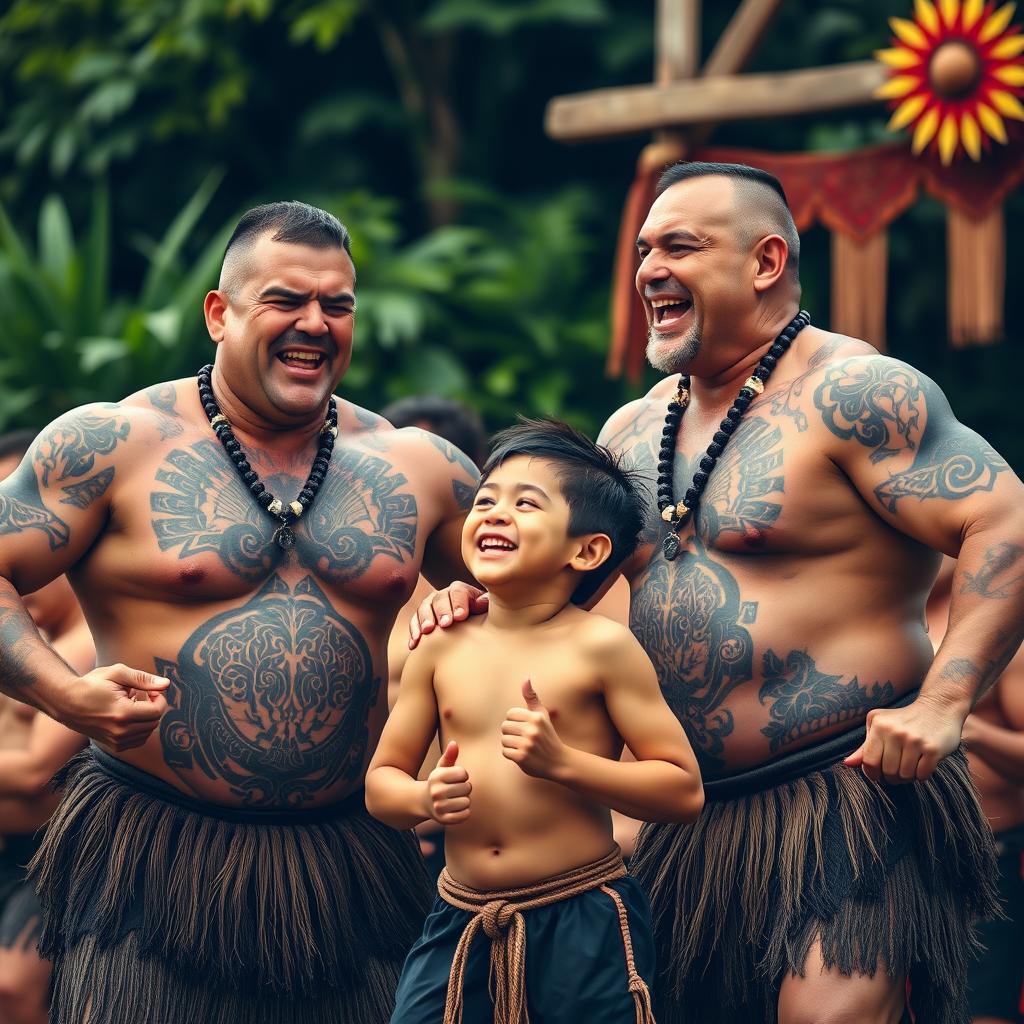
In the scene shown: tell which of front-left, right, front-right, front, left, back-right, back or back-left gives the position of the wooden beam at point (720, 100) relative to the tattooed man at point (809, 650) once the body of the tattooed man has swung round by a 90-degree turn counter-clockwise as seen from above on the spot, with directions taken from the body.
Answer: back-left

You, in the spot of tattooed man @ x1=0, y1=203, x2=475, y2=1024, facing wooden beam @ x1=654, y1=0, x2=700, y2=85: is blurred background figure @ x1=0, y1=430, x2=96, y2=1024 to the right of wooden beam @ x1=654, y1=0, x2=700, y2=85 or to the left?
left

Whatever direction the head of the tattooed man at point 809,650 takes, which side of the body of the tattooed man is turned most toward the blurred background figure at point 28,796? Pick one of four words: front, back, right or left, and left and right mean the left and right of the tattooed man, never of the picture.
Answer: right

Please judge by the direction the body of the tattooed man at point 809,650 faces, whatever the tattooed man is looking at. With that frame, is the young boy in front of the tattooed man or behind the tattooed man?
in front

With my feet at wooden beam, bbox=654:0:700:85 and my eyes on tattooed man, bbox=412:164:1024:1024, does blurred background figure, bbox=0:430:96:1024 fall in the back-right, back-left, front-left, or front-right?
front-right

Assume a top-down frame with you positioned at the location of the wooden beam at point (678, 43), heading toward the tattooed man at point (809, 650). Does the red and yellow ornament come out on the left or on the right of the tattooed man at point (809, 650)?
left

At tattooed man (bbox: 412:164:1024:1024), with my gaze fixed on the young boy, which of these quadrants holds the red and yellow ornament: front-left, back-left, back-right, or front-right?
back-right

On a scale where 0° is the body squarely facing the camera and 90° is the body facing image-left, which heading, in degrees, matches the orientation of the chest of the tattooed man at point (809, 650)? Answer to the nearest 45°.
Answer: approximately 45°

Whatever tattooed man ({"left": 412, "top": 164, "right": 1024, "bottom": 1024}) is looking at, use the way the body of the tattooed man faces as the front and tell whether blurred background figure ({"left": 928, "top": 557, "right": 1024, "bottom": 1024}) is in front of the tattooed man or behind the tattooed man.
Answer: behind

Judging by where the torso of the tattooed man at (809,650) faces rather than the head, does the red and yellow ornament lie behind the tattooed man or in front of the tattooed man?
behind

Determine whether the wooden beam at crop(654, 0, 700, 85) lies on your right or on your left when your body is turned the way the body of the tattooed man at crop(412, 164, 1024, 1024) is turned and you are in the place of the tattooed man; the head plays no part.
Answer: on your right

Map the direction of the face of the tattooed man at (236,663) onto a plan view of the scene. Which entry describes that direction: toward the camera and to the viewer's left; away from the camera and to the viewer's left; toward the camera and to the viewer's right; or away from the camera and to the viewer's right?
toward the camera and to the viewer's right

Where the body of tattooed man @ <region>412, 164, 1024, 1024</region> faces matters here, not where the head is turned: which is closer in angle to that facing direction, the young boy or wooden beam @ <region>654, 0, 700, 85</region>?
the young boy
